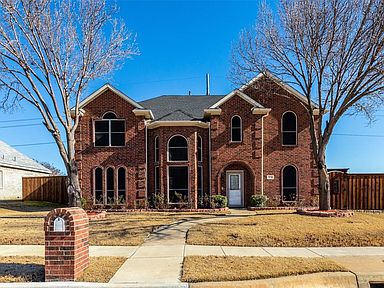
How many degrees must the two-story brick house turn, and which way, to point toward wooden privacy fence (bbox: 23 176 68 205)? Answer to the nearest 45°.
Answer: approximately 135° to its right

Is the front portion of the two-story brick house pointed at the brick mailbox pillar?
yes

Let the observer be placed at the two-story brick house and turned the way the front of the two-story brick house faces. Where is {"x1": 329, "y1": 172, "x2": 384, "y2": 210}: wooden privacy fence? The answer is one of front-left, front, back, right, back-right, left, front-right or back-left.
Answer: left

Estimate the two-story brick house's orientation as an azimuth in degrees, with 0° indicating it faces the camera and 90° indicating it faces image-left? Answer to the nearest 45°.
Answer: approximately 0°

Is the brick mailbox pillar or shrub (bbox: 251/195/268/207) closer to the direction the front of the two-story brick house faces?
the brick mailbox pillar
